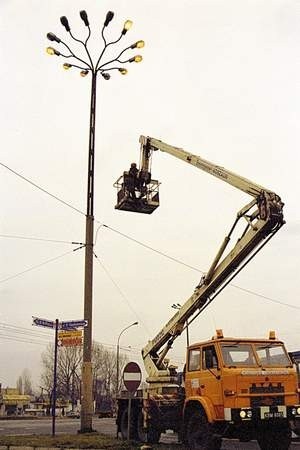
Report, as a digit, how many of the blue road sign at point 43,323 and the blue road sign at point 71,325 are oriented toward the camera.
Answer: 2

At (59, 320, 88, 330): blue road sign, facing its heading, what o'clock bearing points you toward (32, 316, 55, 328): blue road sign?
(32, 316, 55, 328): blue road sign is roughly at 3 o'clock from (59, 320, 88, 330): blue road sign.

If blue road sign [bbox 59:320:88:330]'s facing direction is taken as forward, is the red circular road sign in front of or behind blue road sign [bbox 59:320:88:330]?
in front

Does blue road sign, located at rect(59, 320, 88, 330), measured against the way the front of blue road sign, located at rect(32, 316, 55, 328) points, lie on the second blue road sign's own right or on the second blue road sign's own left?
on the second blue road sign's own left

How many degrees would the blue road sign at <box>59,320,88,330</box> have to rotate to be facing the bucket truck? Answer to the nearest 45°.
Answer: approximately 45° to its left

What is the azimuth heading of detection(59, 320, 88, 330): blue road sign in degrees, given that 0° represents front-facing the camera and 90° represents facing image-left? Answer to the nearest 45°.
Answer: approximately 0°

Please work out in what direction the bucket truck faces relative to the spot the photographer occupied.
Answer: facing the viewer and to the right of the viewer
